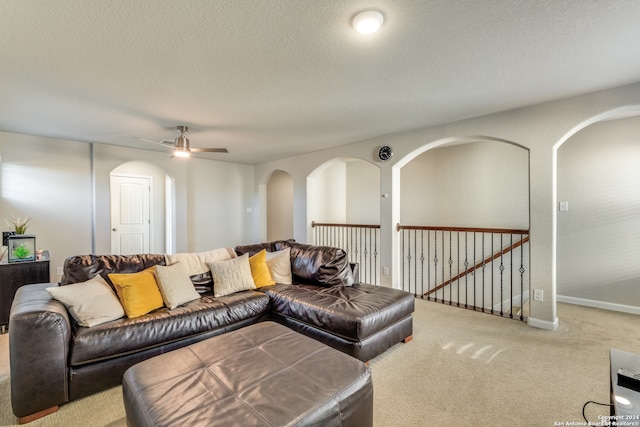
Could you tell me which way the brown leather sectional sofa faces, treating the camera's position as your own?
facing the viewer and to the right of the viewer

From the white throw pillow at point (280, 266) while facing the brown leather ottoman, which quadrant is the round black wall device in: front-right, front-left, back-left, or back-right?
back-left

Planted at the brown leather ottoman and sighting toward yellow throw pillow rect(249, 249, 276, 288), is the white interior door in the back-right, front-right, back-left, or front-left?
front-left

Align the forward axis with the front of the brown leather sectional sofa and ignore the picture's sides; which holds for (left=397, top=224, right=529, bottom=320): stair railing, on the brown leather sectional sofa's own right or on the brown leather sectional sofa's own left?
on the brown leather sectional sofa's own left

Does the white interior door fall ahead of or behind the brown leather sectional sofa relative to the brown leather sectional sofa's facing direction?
behind
